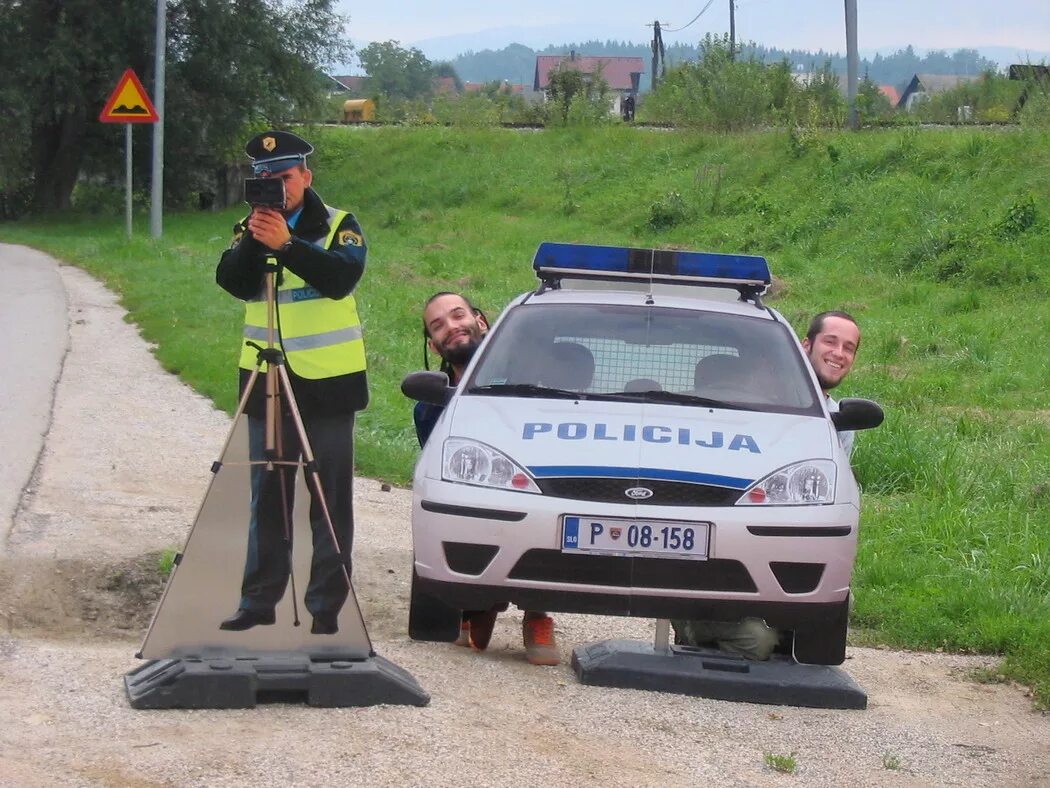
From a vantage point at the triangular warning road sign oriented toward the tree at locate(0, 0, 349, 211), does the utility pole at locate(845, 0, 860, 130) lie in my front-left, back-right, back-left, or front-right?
front-right

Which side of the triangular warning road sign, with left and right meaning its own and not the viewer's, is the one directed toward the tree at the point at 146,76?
back

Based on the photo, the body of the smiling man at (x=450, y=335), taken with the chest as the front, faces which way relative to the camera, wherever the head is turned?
toward the camera

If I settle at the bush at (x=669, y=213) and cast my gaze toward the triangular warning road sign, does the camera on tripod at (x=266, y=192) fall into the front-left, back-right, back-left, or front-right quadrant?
front-left

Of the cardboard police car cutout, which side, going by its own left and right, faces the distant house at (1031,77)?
back

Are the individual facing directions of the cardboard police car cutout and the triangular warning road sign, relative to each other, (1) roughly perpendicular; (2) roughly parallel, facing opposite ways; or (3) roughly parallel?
roughly parallel

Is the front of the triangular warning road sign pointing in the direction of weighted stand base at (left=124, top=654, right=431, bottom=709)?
yes

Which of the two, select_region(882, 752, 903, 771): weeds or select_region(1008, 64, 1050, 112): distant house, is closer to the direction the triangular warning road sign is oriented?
the weeds

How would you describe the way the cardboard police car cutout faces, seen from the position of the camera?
facing the viewer

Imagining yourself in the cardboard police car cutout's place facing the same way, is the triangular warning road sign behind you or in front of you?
behind

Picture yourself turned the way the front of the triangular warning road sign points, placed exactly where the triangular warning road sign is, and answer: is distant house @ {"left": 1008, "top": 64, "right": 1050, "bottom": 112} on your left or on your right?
on your left

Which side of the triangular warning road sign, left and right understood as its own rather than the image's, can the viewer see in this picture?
front

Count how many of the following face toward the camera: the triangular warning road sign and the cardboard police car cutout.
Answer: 2

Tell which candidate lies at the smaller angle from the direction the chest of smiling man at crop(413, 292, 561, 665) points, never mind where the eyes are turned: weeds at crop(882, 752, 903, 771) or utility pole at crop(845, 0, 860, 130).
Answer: the weeds

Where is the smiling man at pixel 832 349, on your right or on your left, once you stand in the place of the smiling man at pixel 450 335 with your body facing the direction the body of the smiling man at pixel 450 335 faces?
on your left
